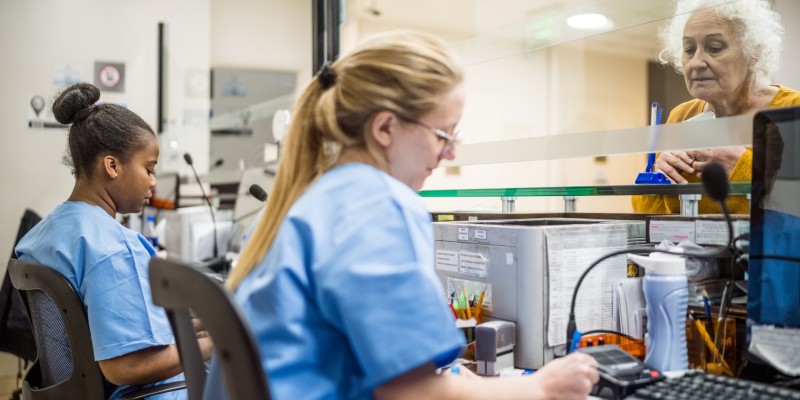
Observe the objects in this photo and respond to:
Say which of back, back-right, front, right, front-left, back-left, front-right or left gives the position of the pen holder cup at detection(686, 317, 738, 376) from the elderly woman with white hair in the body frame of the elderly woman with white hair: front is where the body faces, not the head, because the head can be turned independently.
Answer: front-left

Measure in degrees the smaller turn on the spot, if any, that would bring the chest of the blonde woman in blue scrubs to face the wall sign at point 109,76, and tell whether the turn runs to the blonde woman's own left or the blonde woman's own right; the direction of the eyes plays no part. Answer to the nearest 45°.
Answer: approximately 135° to the blonde woman's own left

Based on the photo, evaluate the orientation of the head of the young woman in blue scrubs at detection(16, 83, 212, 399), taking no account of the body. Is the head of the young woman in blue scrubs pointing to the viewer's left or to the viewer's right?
to the viewer's right

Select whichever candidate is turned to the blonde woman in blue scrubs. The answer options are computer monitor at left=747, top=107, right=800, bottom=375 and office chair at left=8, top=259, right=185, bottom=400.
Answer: the computer monitor

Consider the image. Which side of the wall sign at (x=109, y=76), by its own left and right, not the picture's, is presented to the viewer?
front

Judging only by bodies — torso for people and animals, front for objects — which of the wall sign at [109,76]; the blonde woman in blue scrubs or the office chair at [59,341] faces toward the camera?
the wall sign

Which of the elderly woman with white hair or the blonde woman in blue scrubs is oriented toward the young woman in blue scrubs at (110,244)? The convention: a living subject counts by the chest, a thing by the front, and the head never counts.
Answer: the elderly woman with white hair

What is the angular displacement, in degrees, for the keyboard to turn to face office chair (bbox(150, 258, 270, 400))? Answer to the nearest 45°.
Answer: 0° — it already faces it

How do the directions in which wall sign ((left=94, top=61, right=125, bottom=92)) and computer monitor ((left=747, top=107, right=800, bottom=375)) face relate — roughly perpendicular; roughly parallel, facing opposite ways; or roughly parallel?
roughly perpendicular

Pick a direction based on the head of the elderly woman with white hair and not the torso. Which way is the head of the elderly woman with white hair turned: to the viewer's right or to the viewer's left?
to the viewer's left

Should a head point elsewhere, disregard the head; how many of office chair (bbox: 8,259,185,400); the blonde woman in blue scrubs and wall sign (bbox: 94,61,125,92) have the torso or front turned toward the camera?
1

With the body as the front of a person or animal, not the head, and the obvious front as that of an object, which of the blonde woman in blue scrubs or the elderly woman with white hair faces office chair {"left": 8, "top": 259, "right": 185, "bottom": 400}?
the elderly woman with white hair

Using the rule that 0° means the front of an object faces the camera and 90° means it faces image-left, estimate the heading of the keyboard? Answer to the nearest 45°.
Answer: approximately 45°

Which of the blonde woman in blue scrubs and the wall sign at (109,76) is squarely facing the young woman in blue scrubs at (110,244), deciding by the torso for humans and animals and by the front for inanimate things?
the wall sign

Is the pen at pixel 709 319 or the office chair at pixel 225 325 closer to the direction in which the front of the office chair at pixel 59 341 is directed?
the pen

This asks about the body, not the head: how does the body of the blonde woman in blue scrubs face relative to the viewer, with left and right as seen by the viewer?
facing to the right of the viewer
